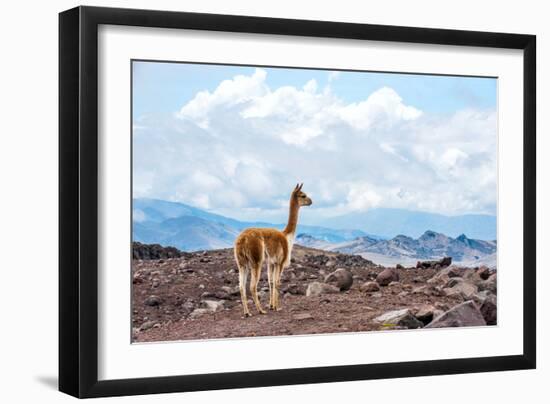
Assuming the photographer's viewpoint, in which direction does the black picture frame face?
facing the viewer and to the right of the viewer
